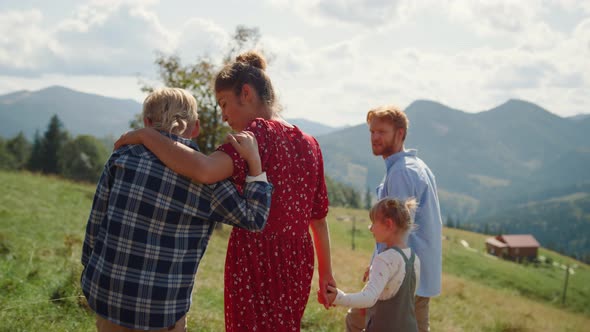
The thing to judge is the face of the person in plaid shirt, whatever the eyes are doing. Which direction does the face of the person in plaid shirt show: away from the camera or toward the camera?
away from the camera

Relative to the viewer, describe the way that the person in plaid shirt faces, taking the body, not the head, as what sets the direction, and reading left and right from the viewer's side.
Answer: facing away from the viewer

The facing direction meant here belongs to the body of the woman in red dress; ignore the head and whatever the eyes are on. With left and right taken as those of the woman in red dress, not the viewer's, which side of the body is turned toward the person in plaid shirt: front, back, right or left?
left

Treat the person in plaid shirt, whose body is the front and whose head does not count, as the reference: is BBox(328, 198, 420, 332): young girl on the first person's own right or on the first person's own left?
on the first person's own right

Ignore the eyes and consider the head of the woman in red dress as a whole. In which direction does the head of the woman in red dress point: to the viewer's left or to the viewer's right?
to the viewer's left

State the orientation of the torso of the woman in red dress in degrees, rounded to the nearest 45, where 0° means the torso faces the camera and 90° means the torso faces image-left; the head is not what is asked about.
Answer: approximately 135°

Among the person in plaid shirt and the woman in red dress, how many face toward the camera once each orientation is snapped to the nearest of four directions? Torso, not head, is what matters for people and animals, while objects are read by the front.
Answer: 0
